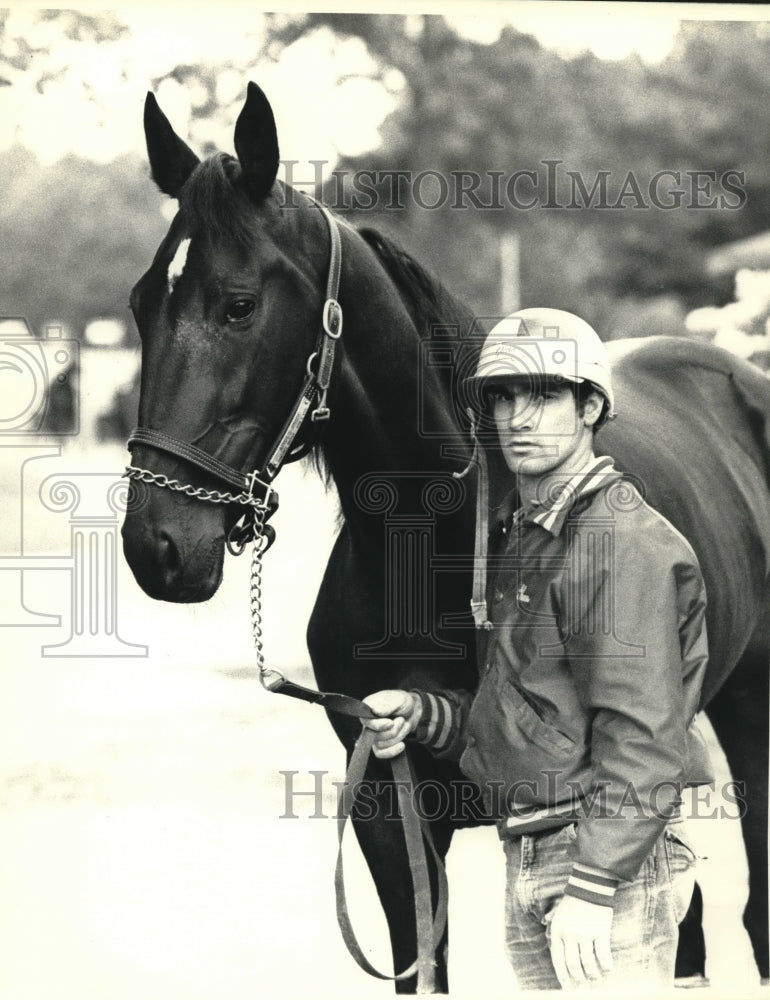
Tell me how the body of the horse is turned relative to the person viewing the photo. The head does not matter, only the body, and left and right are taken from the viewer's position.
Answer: facing the viewer and to the left of the viewer

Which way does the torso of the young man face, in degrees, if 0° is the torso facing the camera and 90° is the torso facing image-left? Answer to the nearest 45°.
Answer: approximately 45°

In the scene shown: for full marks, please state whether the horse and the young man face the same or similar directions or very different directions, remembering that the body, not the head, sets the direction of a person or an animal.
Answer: same or similar directions
